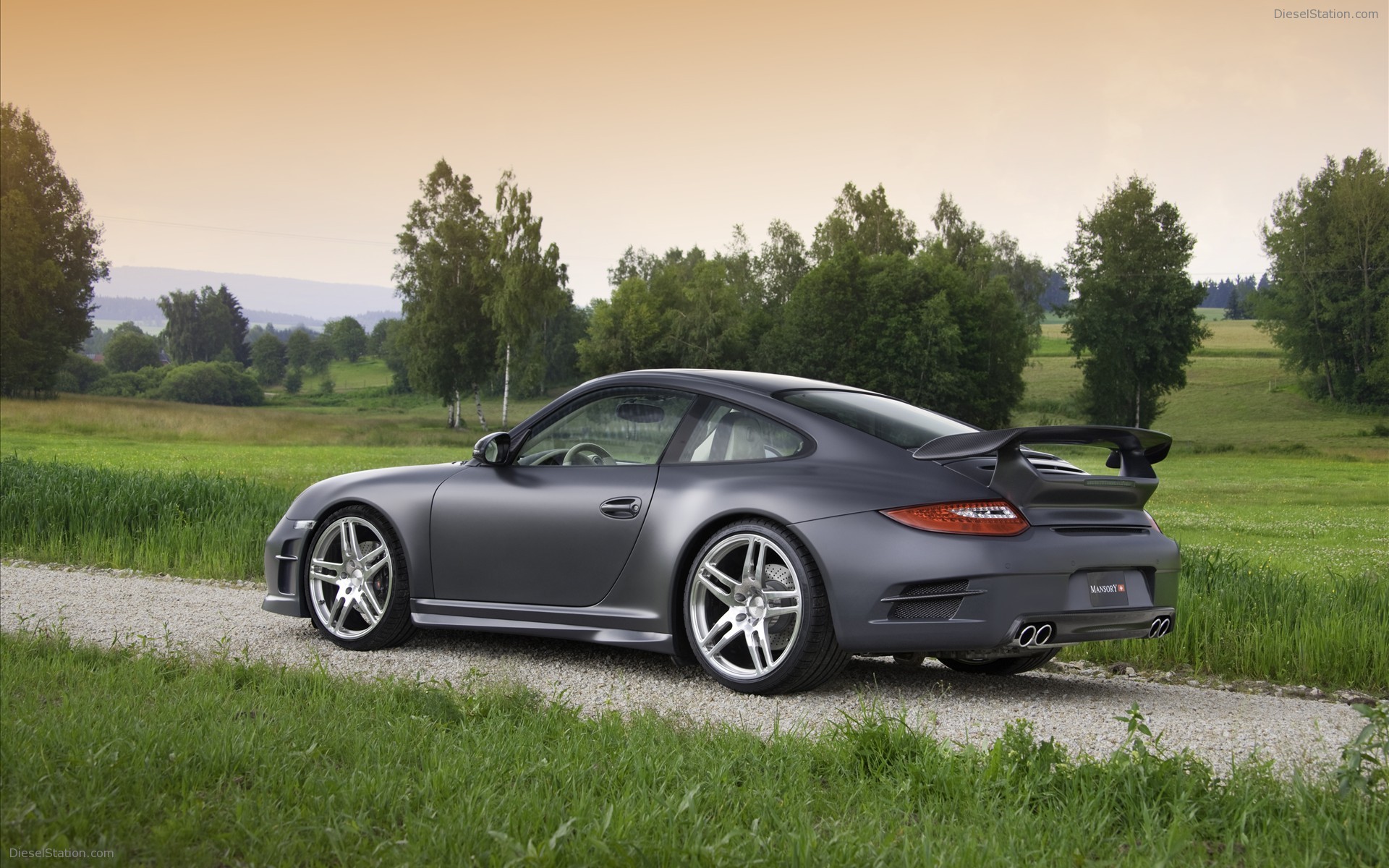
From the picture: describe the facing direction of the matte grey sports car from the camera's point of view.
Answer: facing away from the viewer and to the left of the viewer
